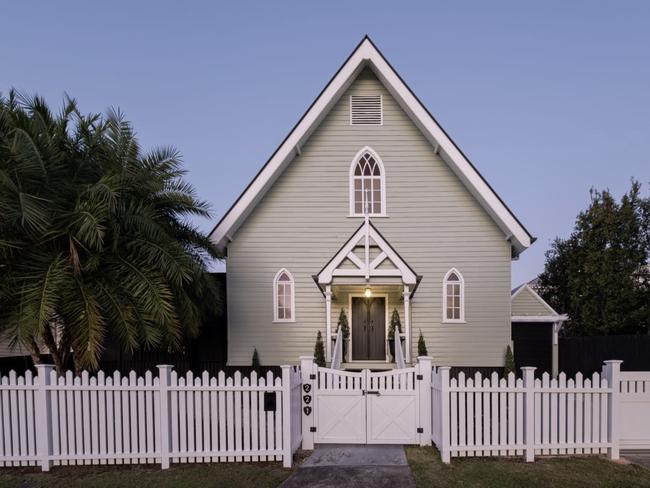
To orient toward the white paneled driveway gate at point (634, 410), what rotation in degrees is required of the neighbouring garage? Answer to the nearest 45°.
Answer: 0° — it already faces it

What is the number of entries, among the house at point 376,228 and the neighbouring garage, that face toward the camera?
2

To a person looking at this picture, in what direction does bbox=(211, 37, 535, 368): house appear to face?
facing the viewer

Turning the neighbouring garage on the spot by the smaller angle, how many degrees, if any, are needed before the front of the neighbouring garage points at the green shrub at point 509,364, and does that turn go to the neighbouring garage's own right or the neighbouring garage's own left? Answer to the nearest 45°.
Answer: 0° — it already faces it
